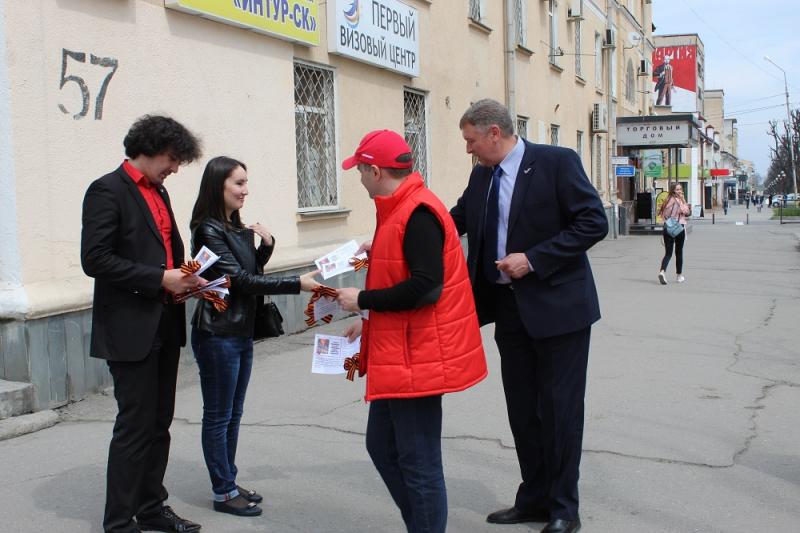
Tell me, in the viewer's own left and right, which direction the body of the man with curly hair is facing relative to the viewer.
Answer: facing to the right of the viewer

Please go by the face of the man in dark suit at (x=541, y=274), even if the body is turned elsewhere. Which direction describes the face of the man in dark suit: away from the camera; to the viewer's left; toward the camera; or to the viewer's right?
to the viewer's left

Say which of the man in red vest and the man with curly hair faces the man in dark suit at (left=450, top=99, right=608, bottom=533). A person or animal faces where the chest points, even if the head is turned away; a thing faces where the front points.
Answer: the man with curly hair

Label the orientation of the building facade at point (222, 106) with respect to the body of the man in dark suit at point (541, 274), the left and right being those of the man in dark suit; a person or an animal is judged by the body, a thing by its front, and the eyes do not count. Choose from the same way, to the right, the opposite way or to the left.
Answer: to the left

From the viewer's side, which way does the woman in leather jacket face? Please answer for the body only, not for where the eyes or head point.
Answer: to the viewer's right

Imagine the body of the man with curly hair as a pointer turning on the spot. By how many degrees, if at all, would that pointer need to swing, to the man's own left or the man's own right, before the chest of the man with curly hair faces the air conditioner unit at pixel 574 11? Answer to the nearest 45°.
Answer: approximately 45° to the man's own left

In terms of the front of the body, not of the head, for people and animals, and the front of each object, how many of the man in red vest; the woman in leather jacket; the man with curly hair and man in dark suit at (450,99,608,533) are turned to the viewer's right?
2

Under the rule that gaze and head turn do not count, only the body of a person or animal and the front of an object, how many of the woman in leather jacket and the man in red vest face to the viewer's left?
1

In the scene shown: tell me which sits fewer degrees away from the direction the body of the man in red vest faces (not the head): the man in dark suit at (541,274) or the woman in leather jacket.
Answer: the woman in leather jacket

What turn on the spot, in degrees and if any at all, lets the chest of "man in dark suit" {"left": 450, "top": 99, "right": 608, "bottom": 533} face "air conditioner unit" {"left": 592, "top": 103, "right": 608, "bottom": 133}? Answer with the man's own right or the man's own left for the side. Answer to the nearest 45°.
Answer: approximately 135° to the man's own right

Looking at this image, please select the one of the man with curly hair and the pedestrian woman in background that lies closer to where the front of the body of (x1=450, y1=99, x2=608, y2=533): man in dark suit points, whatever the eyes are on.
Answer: the man with curly hair

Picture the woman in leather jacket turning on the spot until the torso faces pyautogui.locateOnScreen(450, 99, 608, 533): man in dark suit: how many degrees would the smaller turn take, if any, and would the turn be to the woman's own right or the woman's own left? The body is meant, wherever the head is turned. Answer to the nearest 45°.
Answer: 0° — they already face them

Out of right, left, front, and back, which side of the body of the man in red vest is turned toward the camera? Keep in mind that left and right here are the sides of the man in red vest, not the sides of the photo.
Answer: left
